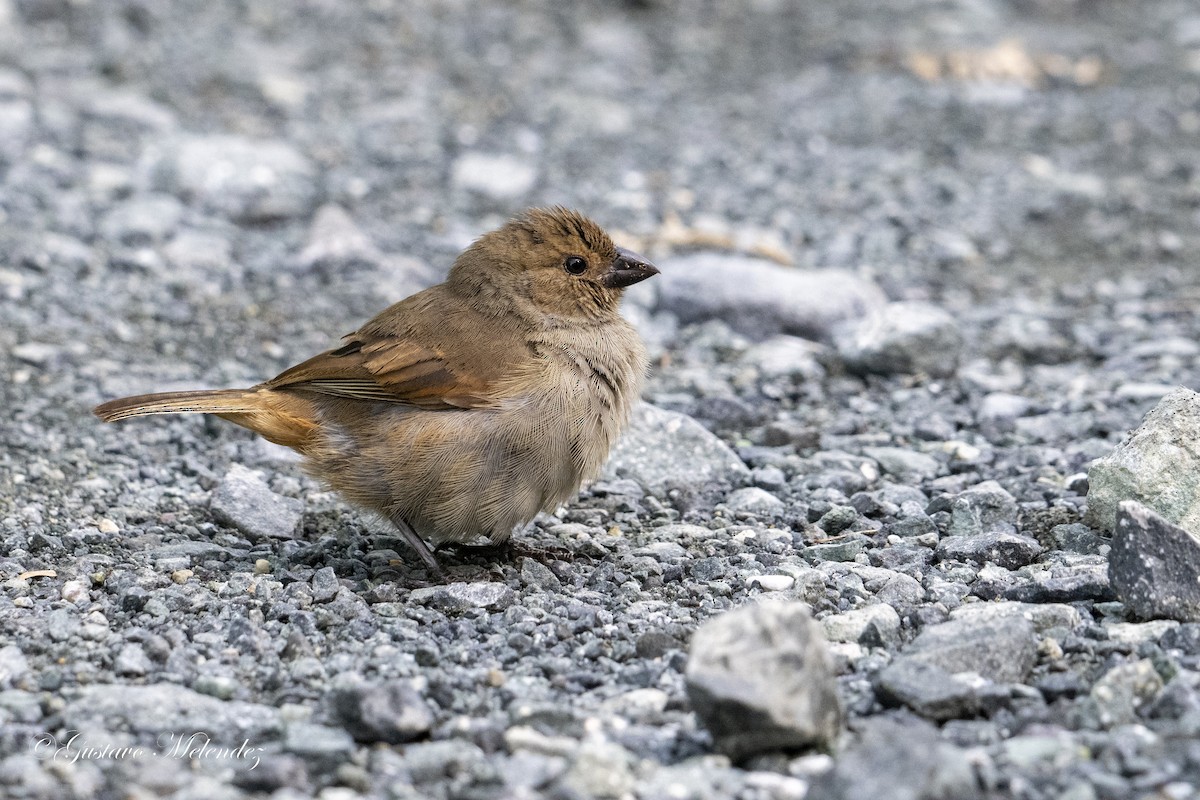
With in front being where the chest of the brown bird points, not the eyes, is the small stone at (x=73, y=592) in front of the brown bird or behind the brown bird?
behind

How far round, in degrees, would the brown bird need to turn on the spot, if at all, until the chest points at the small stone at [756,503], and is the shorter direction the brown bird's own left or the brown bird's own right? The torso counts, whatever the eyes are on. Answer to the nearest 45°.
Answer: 0° — it already faces it

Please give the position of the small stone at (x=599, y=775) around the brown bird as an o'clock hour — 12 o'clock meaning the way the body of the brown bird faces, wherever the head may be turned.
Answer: The small stone is roughly at 3 o'clock from the brown bird.

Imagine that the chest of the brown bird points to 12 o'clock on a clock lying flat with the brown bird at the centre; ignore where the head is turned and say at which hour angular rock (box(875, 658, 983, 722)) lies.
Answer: The angular rock is roughly at 2 o'clock from the brown bird.

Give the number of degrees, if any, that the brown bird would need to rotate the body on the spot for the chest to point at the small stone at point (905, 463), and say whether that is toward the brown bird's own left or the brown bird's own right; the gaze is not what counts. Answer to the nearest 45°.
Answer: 0° — it already faces it

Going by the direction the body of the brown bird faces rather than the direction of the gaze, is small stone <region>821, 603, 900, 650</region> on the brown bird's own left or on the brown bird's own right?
on the brown bird's own right

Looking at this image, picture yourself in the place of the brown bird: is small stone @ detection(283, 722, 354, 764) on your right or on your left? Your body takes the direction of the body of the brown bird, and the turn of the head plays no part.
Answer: on your right

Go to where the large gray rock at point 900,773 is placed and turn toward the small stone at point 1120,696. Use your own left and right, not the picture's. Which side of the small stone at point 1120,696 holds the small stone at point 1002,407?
left

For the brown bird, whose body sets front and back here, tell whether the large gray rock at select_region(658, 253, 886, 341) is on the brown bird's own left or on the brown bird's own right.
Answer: on the brown bird's own left

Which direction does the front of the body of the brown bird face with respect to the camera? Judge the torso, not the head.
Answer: to the viewer's right

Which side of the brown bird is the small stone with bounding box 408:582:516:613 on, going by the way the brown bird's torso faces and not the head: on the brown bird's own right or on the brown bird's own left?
on the brown bird's own right

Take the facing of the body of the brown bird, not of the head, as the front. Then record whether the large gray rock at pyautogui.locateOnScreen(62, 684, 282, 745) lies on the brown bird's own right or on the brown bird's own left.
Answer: on the brown bird's own right
